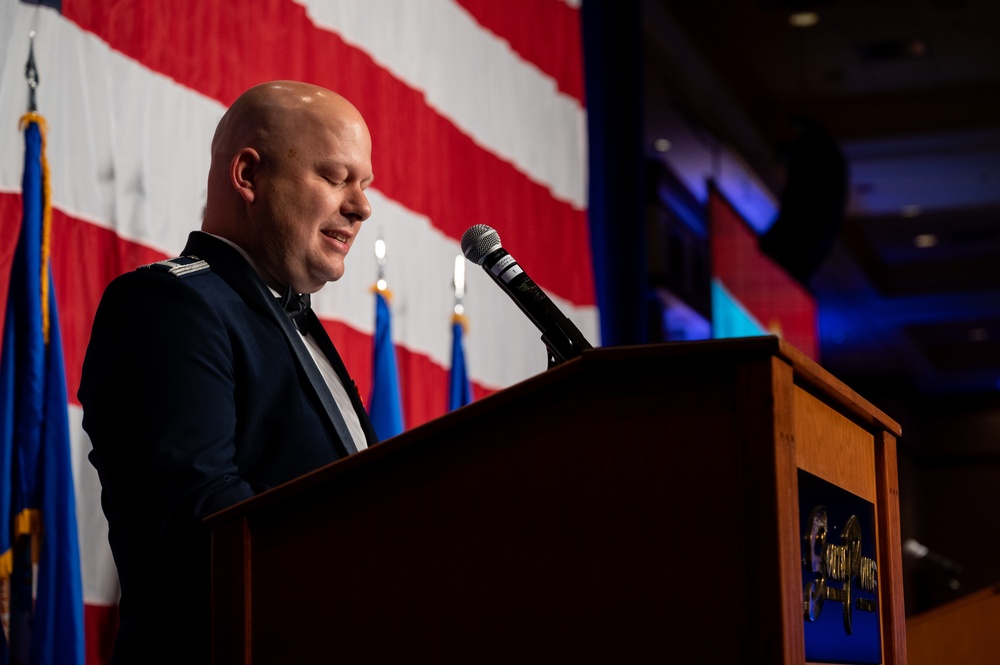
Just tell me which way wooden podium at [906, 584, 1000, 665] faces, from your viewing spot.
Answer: facing to the right of the viewer

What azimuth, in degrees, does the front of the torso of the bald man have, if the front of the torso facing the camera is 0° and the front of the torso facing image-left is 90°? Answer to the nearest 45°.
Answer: approximately 315°

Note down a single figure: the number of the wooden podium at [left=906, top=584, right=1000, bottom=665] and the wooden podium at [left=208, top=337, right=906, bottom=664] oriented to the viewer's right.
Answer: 2

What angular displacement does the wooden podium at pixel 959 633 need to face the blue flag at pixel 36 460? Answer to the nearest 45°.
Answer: approximately 135° to its right

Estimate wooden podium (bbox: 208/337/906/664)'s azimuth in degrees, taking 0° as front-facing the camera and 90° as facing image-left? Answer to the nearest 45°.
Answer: approximately 270°

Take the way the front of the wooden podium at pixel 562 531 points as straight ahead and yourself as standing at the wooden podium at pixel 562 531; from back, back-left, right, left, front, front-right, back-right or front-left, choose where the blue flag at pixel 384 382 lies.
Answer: left

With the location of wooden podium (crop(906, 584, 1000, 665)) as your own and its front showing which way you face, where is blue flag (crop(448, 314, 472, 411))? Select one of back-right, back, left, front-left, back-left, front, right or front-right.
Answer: back
